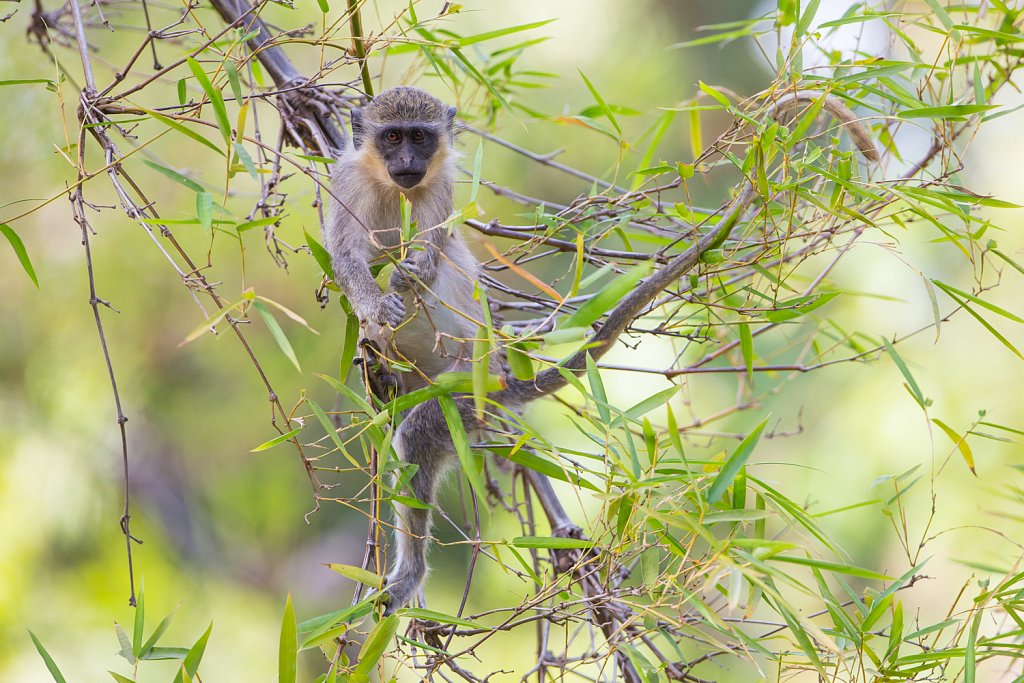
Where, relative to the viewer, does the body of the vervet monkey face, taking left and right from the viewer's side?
facing the viewer
